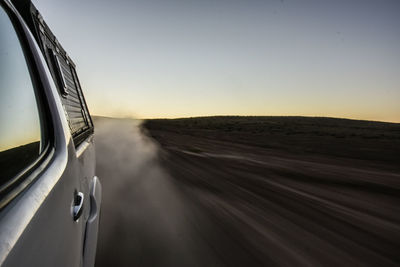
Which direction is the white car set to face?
toward the camera
